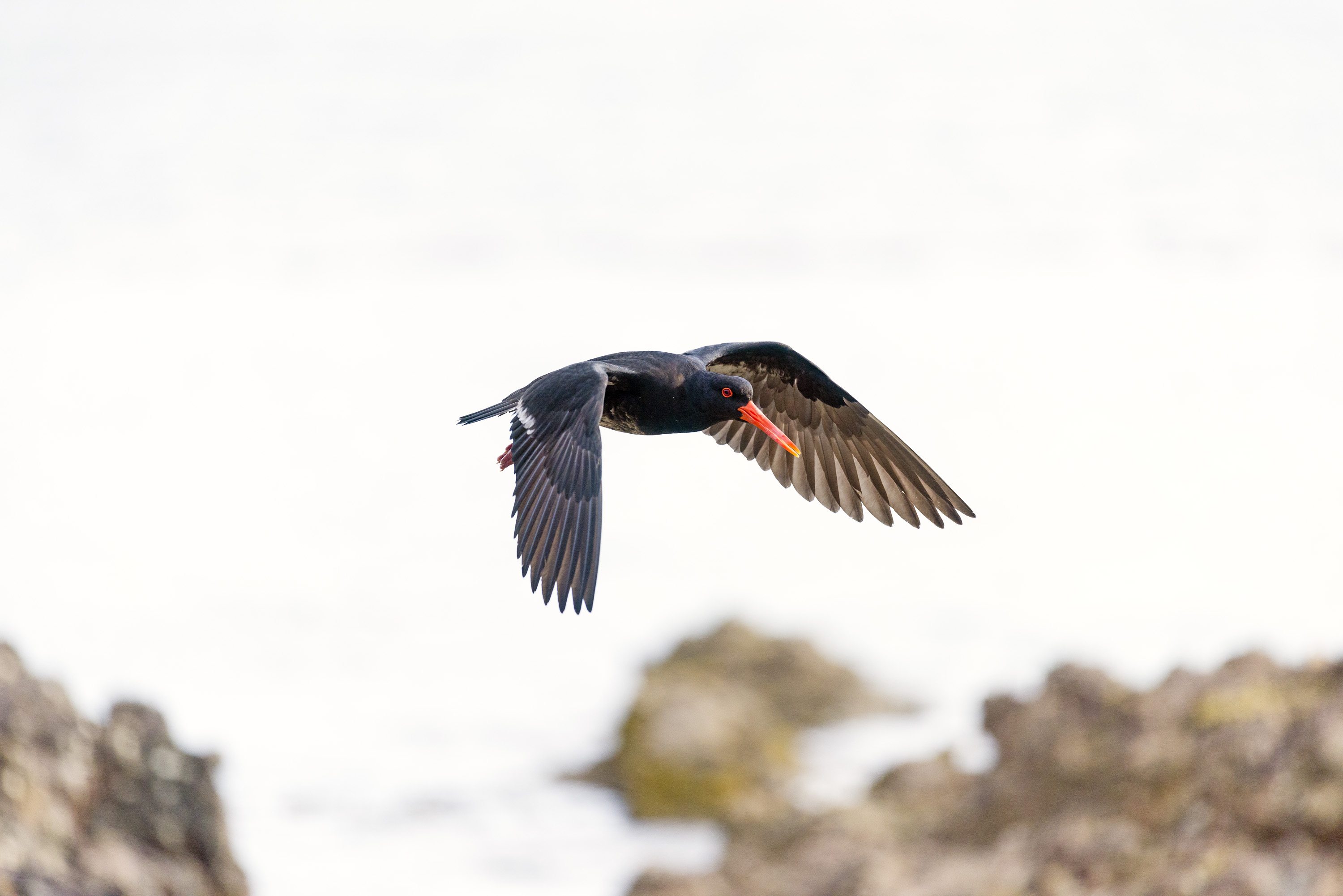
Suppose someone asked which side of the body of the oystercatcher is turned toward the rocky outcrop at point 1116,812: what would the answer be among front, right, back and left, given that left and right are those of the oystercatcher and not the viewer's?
left

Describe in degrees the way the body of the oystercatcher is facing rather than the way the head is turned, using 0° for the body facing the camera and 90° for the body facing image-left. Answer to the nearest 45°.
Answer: approximately 315°

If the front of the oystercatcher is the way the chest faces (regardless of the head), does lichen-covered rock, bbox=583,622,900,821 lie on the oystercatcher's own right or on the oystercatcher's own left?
on the oystercatcher's own left
